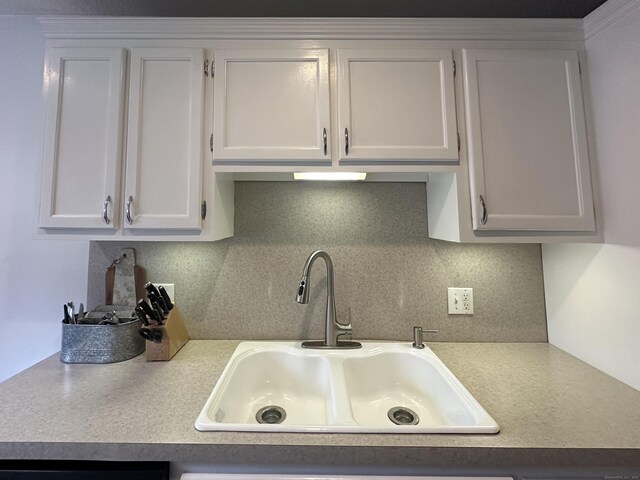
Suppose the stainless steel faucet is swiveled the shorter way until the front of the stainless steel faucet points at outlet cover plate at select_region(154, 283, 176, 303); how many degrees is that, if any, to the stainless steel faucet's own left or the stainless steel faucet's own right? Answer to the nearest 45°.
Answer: approximately 45° to the stainless steel faucet's own right

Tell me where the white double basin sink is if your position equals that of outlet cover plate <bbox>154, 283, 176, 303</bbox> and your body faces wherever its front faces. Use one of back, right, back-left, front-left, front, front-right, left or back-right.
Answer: front-left

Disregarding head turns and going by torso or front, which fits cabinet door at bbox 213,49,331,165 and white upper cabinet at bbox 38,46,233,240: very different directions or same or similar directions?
same or similar directions

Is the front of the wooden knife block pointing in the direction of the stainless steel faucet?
no

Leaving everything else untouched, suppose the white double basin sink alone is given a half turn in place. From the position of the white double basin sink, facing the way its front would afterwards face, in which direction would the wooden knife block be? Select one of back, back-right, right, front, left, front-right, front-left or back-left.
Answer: left

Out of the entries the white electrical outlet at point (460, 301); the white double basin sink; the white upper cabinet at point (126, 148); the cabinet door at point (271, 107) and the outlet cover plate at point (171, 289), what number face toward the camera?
5

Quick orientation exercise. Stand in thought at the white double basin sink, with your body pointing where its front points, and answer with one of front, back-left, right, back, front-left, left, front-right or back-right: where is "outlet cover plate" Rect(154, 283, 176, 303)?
right

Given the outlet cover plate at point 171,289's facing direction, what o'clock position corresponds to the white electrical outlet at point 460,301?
The white electrical outlet is roughly at 10 o'clock from the outlet cover plate.

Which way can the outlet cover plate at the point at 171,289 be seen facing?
toward the camera

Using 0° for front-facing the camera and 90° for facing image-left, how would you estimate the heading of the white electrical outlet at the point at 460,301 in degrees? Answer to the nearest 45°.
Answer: approximately 0°

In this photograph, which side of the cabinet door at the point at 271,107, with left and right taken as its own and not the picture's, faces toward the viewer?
front

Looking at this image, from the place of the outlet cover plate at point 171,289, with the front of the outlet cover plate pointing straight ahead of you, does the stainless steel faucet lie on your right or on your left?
on your left

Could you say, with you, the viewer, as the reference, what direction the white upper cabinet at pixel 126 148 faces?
facing the viewer
